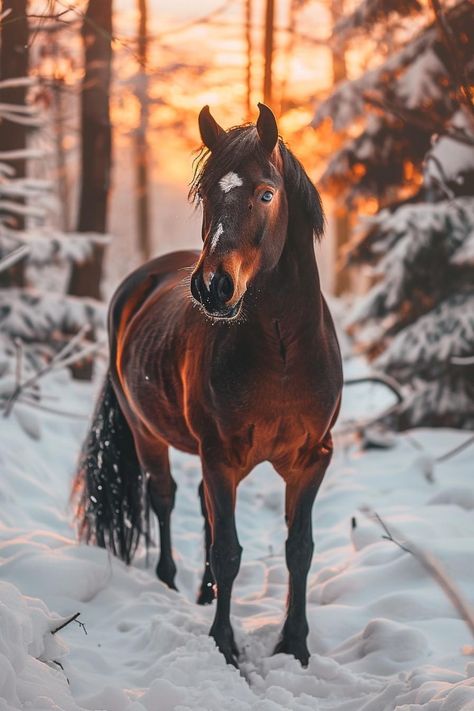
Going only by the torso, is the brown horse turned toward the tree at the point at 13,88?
no

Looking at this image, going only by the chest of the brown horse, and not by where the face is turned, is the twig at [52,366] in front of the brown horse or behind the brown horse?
behind

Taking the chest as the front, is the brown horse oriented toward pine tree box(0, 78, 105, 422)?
no

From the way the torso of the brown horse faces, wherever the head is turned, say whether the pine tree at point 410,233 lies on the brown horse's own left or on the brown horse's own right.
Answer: on the brown horse's own left

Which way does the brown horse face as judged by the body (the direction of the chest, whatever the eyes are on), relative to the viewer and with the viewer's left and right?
facing the viewer and to the right of the viewer
